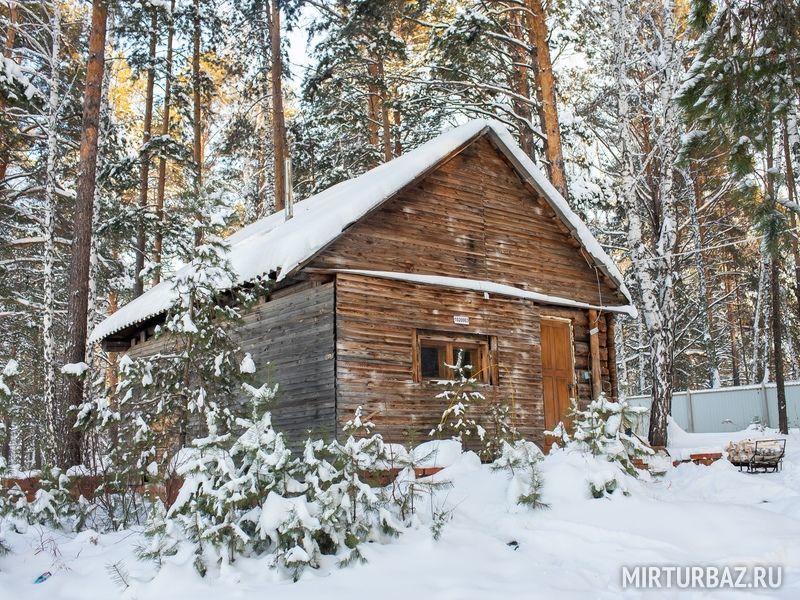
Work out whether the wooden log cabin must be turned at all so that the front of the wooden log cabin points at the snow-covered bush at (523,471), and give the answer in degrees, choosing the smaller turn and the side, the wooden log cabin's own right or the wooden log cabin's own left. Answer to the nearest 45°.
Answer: approximately 45° to the wooden log cabin's own right

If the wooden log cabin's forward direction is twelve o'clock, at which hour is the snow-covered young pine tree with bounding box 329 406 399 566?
The snow-covered young pine tree is roughly at 2 o'clock from the wooden log cabin.

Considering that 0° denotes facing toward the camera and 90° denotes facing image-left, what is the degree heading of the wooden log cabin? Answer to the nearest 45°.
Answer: approximately 315°

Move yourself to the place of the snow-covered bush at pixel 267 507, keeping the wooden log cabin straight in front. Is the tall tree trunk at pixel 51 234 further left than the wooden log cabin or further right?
left

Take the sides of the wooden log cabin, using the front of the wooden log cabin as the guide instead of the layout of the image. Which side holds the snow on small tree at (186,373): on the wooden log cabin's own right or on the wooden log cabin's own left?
on the wooden log cabin's own right

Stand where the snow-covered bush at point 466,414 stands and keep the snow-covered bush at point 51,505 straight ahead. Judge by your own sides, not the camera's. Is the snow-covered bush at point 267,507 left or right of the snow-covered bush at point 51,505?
left

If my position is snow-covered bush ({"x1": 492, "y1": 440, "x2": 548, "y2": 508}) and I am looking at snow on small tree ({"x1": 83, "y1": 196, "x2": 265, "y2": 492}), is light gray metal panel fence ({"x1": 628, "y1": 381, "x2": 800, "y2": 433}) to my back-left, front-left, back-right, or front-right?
back-right

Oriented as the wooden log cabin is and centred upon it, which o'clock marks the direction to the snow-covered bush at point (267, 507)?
The snow-covered bush is roughly at 2 o'clock from the wooden log cabin.

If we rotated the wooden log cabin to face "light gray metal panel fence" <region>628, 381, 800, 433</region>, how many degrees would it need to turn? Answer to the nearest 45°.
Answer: approximately 90° to its left
